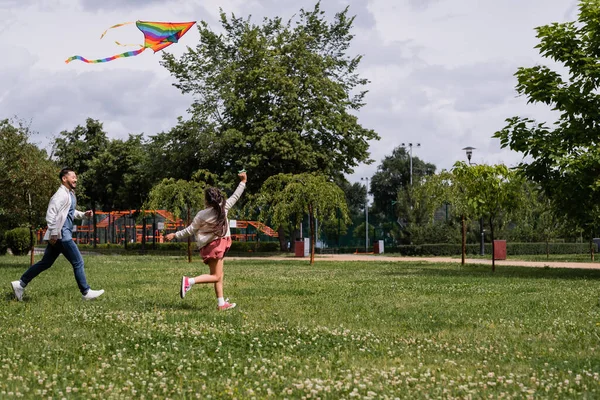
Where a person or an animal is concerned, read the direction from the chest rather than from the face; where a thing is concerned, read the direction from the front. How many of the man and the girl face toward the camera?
0

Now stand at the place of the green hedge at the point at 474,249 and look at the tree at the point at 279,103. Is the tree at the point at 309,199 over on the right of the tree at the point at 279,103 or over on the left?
left

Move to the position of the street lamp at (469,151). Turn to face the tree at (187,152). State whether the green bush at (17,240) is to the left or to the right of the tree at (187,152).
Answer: left

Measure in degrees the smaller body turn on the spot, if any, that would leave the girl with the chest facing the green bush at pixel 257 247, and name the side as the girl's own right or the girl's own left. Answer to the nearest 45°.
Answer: approximately 45° to the girl's own left

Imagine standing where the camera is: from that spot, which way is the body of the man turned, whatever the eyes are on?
to the viewer's right

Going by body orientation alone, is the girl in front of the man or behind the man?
in front

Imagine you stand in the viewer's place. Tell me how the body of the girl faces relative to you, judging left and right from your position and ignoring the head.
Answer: facing away from the viewer and to the right of the viewer

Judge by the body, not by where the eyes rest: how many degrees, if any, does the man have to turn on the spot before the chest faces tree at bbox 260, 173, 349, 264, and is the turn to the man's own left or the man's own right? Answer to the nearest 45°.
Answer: approximately 45° to the man's own left

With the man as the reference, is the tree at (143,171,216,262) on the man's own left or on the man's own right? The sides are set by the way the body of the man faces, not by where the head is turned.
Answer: on the man's own left

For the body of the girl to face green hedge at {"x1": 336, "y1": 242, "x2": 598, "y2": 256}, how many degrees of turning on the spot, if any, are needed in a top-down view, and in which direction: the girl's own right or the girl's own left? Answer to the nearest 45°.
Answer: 0° — they already face it

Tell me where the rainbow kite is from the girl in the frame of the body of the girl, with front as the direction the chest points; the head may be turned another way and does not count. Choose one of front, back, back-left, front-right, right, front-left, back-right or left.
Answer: front-left
